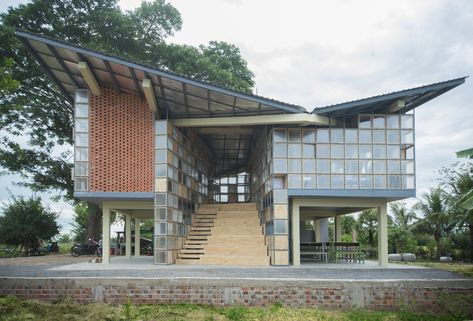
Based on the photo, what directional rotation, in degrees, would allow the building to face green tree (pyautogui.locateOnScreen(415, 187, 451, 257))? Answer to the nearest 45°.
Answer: approximately 135° to its left

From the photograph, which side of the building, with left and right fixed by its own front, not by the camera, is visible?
front

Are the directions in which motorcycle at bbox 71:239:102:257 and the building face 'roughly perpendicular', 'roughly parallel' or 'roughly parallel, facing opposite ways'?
roughly perpendicular

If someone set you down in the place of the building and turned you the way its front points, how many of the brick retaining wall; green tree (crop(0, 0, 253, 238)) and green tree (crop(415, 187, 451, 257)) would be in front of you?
1

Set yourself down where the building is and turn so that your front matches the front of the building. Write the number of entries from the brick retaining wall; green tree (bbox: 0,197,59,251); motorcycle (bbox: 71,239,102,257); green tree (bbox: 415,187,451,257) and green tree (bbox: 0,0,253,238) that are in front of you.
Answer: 1
